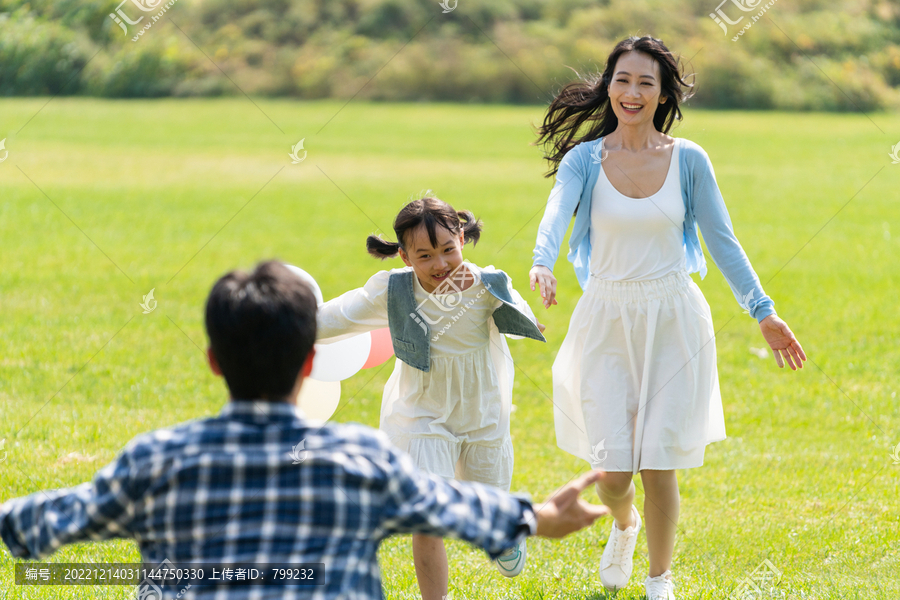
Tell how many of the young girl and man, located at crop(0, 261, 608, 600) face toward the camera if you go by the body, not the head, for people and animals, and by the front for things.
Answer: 1

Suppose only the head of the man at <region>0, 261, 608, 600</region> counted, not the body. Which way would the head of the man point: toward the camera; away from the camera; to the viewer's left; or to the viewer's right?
away from the camera

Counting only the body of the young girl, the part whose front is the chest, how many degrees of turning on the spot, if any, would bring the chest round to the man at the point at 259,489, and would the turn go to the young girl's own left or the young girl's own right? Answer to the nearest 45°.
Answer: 0° — they already face them

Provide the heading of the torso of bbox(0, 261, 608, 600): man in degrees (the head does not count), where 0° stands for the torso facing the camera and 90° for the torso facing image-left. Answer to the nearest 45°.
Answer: approximately 180°

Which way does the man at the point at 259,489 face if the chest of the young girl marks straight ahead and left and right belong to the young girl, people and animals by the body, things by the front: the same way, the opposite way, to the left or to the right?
the opposite way

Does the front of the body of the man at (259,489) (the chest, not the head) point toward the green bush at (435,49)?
yes

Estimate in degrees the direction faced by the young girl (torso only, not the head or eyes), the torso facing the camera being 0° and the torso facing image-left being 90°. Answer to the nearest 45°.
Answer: approximately 0°
